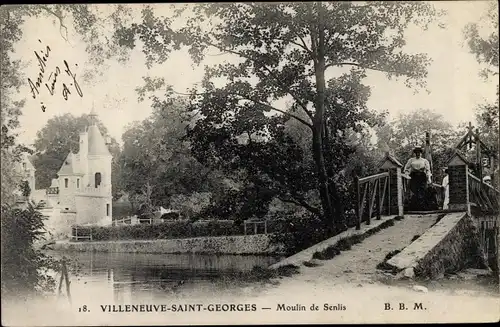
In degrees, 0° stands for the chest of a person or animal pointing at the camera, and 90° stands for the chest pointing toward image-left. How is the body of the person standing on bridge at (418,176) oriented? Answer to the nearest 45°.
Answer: approximately 0°

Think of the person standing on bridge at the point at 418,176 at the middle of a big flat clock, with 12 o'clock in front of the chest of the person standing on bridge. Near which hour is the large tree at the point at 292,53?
The large tree is roughly at 2 o'clock from the person standing on bridge.

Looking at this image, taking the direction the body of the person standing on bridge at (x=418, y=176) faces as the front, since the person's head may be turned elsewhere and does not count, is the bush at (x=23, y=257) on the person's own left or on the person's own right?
on the person's own right
